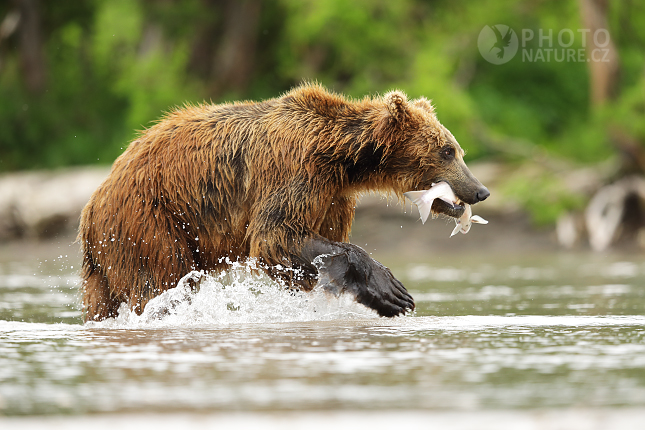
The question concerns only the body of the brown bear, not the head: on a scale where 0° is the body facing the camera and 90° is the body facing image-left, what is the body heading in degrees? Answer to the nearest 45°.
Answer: approximately 270°
